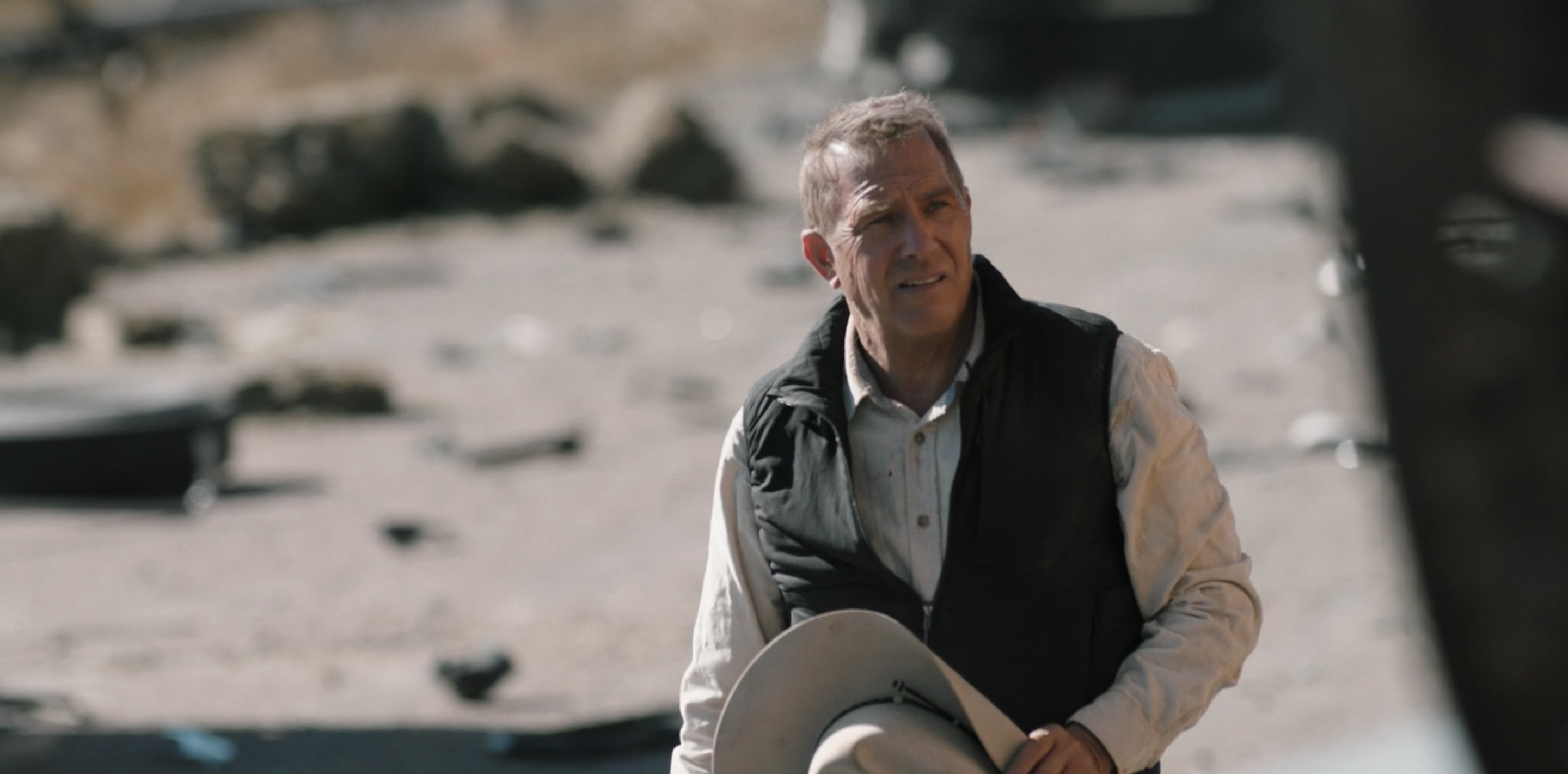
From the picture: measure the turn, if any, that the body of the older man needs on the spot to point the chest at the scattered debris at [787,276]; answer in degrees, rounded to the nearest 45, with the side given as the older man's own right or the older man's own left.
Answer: approximately 180°

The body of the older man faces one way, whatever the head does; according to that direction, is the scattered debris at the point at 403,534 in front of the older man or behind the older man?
behind

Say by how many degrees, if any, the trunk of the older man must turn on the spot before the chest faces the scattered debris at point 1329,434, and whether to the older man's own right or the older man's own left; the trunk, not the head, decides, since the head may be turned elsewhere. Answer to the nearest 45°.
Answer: approximately 180°

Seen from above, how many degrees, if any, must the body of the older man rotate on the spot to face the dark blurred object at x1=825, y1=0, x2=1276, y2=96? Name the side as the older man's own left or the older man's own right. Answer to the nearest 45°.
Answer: approximately 180°

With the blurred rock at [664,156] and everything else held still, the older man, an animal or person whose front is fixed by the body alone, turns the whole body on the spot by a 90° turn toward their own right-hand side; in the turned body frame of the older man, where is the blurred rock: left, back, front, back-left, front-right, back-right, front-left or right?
right

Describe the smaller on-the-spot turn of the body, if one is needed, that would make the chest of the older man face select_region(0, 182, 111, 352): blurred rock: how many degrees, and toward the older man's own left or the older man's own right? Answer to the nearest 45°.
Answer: approximately 135° to the older man's own right

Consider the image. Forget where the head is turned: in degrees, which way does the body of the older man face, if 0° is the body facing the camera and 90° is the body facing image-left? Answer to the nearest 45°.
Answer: approximately 0°

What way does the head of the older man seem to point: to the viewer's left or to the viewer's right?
to the viewer's right

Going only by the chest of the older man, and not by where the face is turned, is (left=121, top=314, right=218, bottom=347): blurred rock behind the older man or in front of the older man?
behind

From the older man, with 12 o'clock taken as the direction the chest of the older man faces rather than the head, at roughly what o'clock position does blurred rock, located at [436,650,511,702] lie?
The blurred rock is roughly at 5 o'clock from the older man.

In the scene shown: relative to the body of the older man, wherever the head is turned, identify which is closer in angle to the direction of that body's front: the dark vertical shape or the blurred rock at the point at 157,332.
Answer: the dark vertical shape

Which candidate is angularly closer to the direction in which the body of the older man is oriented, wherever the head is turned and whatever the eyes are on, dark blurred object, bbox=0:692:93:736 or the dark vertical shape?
the dark vertical shape
